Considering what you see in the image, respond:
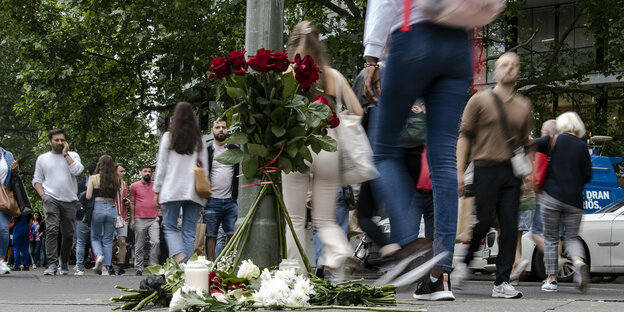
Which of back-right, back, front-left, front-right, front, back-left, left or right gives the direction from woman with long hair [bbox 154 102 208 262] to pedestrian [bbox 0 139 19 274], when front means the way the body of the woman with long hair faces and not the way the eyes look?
front-left

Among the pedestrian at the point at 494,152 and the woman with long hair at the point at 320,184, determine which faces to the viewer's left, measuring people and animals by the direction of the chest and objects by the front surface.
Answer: the woman with long hair

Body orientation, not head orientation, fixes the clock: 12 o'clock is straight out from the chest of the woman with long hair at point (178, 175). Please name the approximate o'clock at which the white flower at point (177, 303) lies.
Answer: The white flower is roughly at 6 o'clock from the woman with long hair.

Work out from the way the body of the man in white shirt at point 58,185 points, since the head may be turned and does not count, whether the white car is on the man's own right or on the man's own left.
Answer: on the man's own left

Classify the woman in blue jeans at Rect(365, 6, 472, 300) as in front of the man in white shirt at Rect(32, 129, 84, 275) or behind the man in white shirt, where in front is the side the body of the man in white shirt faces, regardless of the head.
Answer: in front

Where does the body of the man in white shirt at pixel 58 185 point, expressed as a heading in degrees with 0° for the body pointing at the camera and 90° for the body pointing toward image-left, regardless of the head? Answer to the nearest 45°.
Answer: approximately 0°

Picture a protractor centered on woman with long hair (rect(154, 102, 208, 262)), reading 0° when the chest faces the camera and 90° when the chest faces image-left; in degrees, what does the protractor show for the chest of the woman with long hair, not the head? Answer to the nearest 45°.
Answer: approximately 180°

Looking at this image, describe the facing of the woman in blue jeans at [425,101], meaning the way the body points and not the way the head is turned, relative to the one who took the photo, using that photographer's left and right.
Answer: facing away from the viewer and to the left of the viewer

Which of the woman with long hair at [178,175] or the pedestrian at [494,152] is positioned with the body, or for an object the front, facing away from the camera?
the woman with long hair

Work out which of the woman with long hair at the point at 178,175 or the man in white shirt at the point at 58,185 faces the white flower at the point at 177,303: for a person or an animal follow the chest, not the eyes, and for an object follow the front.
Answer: the man in white shirt

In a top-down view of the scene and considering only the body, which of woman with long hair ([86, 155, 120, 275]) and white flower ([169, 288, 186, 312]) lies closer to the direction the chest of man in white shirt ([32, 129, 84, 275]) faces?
the white flower
